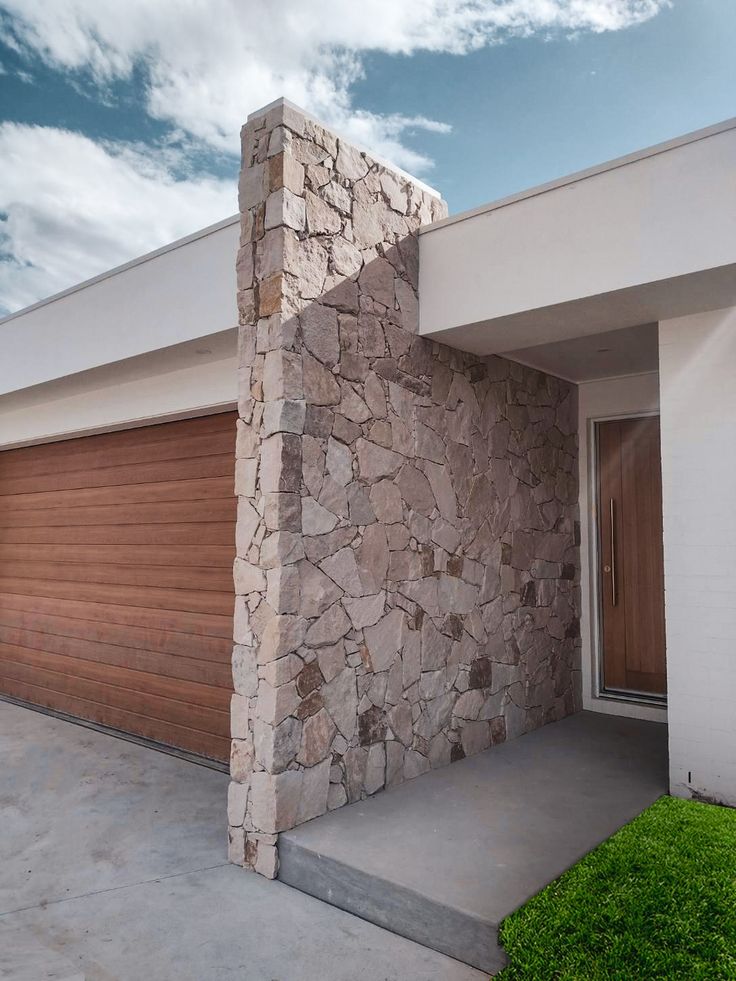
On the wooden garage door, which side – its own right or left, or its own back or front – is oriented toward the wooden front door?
left

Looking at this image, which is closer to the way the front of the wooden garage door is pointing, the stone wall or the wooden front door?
the stone wall

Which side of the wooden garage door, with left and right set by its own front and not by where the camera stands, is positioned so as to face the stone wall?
left

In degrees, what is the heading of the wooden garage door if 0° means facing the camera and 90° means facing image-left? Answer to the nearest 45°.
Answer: approximately 45°
